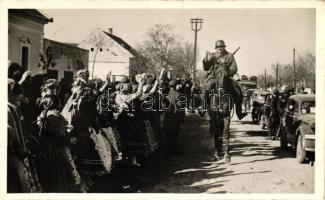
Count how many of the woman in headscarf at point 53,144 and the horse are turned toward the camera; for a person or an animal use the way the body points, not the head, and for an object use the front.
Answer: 1

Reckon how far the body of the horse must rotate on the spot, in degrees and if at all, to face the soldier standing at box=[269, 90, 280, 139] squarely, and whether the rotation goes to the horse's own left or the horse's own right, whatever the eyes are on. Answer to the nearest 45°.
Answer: approximately 135° to the horse's own left

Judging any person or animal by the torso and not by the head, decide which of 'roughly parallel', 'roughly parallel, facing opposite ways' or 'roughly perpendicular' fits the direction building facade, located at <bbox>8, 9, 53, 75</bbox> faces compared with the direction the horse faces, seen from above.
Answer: roughly perpendicular

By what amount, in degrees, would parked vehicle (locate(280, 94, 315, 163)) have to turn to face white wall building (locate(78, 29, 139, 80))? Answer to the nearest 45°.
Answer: approximately 135° to its right

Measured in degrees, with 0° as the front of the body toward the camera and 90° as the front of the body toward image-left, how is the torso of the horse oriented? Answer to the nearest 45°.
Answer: approximately 0°

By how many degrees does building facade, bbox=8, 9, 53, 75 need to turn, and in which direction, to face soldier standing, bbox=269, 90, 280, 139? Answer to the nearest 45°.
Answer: approximately 45° to its left

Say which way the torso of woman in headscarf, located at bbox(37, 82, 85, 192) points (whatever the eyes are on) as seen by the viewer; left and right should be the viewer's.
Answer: facing away from the viewer and to the right of the viewer

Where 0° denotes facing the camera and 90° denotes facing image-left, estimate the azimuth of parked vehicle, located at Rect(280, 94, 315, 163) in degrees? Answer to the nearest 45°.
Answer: approximately 315°

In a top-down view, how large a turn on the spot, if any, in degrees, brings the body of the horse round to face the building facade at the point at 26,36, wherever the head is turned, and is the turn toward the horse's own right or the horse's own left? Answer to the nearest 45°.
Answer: approximately 90° to the horse's own right
